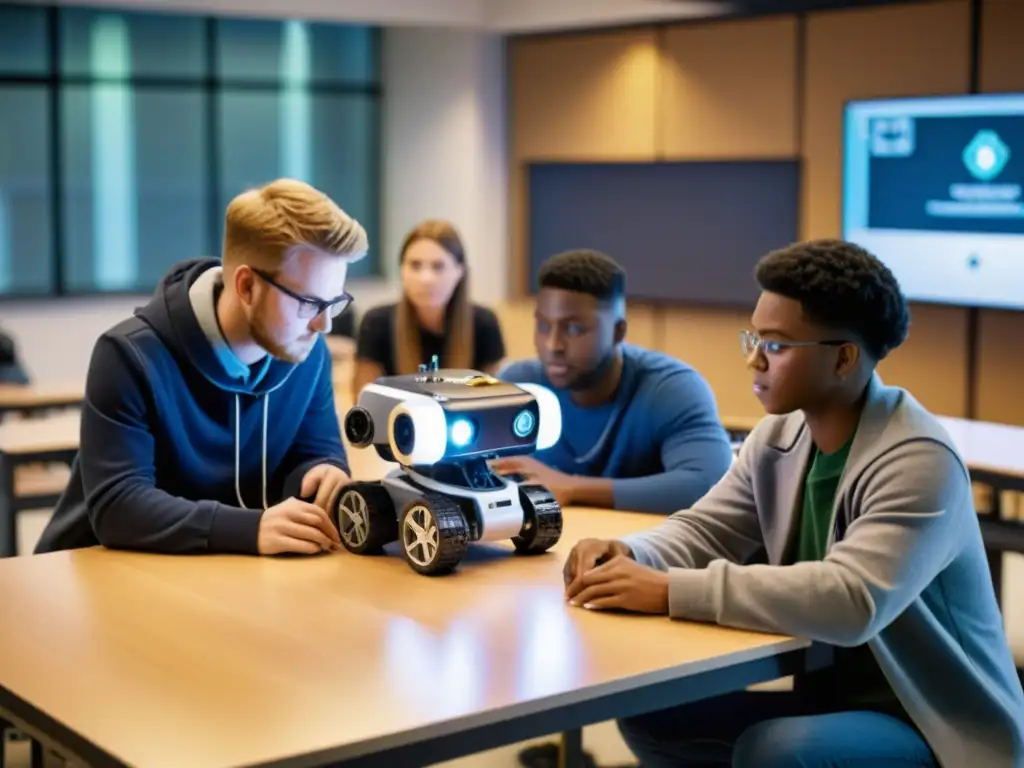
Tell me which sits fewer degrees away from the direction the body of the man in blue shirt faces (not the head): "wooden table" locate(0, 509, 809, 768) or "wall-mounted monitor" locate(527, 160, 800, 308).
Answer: the wooden table

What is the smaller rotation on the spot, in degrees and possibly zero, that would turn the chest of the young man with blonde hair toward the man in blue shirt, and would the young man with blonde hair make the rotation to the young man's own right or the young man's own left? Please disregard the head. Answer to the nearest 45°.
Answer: approximately 90° to the young man's own left

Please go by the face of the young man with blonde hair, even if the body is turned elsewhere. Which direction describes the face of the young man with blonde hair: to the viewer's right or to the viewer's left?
to the viewer's right

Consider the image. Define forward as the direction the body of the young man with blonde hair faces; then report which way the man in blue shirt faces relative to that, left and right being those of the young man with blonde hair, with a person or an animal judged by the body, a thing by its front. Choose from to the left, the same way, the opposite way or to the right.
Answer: to the right

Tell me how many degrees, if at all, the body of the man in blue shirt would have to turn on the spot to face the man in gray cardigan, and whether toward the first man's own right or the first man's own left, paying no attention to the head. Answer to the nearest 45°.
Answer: approximately 45° to the first man's own left

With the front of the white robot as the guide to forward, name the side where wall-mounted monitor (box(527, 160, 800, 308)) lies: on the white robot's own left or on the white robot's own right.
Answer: on the white robot's own left

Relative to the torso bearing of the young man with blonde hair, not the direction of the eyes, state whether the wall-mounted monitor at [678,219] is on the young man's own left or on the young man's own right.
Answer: on the young man's own left

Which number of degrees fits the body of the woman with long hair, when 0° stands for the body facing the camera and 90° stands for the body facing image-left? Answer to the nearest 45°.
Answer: approximately 0°
